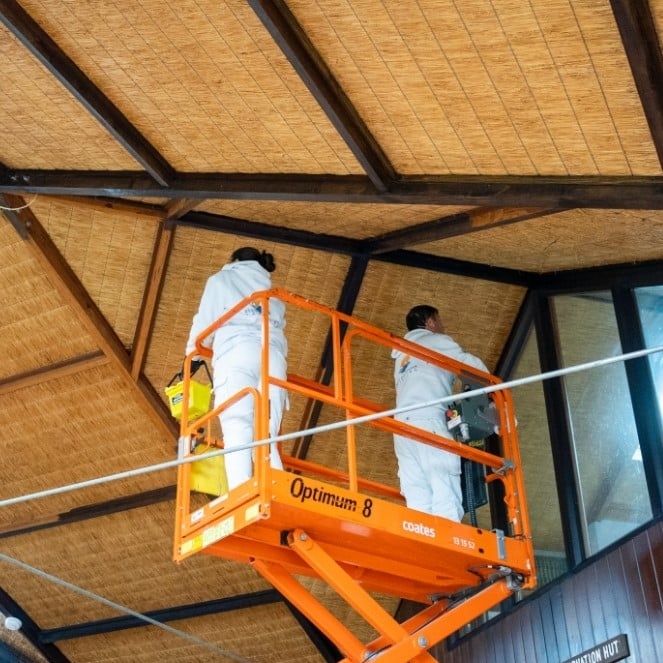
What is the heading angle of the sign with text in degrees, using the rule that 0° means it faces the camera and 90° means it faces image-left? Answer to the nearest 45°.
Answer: approximately 45°

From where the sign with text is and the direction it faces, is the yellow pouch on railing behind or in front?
in front

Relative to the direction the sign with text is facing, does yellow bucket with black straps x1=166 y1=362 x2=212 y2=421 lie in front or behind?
in front

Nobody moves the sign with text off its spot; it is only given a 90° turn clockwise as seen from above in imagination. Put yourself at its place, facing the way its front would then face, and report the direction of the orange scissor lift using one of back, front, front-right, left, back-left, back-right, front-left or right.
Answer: left
